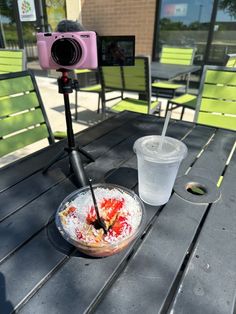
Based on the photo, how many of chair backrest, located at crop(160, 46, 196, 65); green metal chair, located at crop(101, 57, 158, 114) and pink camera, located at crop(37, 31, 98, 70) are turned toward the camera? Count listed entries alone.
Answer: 2

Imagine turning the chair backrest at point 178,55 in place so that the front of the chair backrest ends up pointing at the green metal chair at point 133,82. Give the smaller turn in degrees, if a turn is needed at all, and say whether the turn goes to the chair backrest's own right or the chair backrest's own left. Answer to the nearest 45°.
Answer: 0° — it already faces it

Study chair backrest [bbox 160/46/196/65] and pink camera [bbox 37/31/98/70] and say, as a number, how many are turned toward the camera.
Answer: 2

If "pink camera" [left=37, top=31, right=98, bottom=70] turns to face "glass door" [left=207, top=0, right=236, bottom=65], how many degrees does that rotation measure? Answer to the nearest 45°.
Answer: approximately 135° to its left

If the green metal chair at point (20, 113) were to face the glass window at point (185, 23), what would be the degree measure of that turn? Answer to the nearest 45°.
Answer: approximately 90° to its left

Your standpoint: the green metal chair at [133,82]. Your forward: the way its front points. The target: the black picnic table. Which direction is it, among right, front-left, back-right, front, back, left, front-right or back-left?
back-right

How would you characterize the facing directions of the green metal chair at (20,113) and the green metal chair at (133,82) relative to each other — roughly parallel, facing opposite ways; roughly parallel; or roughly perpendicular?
roughly perpendicular

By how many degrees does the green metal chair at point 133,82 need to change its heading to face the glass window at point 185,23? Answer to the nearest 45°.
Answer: approximately 45° to its left

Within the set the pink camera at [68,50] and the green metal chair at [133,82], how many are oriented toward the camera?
1

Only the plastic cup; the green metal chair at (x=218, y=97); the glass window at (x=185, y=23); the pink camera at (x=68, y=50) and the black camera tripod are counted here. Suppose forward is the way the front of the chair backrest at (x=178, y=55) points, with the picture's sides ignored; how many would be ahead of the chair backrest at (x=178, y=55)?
4

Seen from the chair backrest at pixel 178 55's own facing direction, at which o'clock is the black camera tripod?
The black camera tripod is roughly at 12 o'clock from the chair backrest.

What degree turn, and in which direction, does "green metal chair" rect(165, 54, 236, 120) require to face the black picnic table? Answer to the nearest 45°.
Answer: approximately 45° to its left

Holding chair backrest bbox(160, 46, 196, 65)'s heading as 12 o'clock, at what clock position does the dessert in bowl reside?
The dessert in bowl is roughly at 12 o'clock from the chair backrest.

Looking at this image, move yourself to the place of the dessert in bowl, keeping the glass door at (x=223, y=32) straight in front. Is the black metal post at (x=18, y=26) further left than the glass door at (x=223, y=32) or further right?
left
